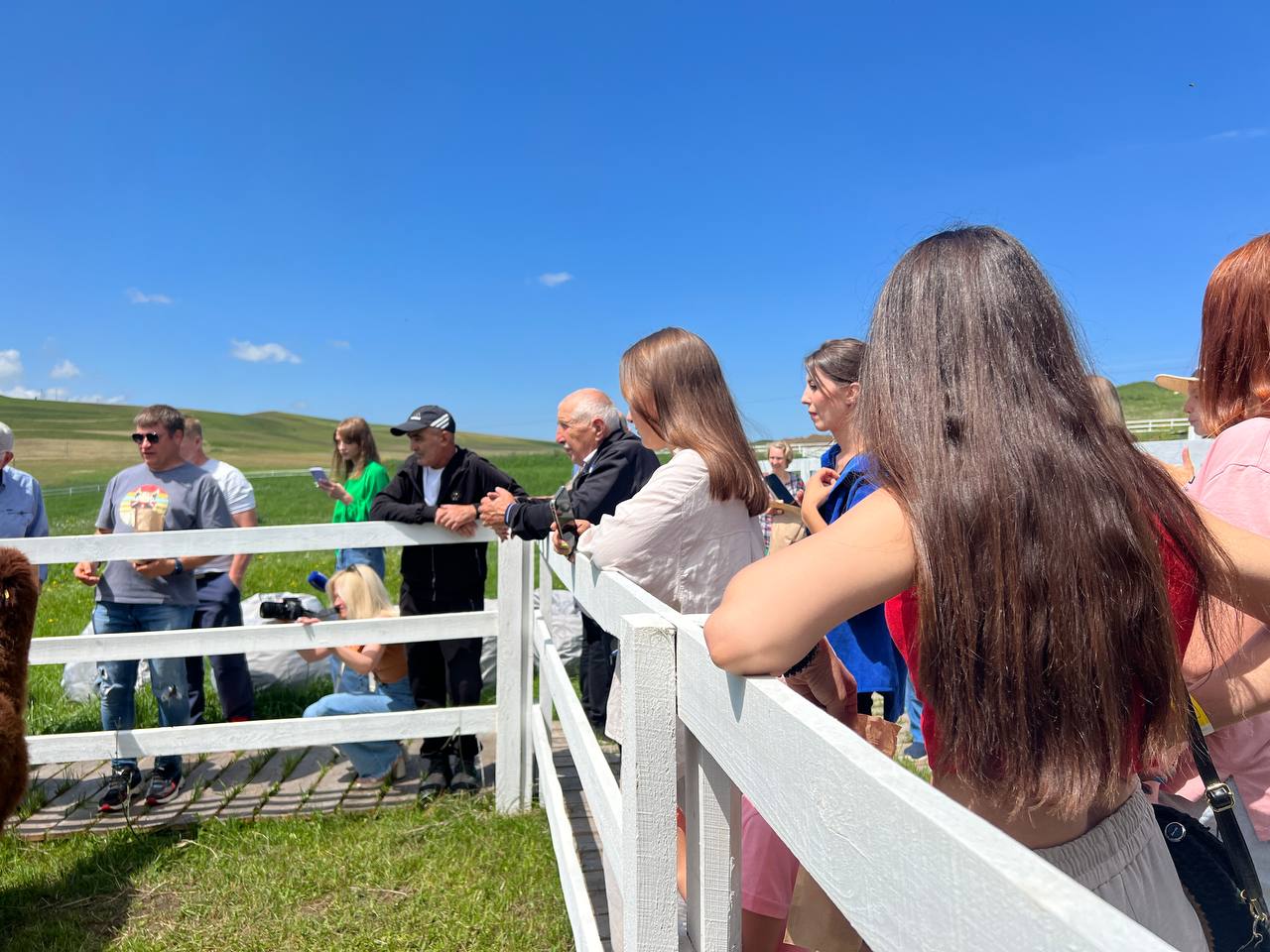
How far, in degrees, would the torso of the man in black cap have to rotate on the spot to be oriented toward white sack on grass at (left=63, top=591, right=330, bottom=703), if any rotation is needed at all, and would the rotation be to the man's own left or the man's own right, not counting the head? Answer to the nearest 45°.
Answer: approximately 90° to the man's own right

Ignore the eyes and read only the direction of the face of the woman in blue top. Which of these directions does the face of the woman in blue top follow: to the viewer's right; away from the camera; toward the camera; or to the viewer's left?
to the viewer's left

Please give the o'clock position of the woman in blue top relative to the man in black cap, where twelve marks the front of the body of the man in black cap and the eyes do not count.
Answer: The woman in blue top is roughly at 10 o'clock from the man in black cap.

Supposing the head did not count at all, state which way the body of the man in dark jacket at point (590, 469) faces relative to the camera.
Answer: to the viewer's left

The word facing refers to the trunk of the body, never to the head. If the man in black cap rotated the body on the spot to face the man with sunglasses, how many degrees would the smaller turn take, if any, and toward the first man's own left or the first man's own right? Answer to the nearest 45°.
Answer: approximately 45° to the first man's own right

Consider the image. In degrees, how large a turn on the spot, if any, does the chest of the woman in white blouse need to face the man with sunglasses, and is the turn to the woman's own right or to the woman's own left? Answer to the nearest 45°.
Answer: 0° — they already face them

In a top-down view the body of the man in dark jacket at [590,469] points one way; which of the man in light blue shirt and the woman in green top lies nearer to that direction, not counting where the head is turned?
the man in light blue shirt

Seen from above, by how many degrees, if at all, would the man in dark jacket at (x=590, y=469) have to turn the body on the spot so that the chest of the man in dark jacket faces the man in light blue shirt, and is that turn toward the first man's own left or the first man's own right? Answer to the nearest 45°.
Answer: approximately 45° to the first man's own right

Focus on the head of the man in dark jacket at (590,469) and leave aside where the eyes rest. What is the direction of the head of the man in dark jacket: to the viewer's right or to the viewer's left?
to the viewer's left

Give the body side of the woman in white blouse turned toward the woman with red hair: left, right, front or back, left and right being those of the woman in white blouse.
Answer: back

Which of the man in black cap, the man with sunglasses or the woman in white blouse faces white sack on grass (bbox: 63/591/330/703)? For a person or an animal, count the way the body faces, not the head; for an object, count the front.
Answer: the woman in white blouse

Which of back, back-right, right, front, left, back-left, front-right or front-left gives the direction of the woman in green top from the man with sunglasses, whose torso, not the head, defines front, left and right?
back

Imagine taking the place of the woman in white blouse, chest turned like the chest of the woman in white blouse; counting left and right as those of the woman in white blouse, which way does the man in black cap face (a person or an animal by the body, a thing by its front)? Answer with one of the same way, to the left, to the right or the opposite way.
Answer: to the left
